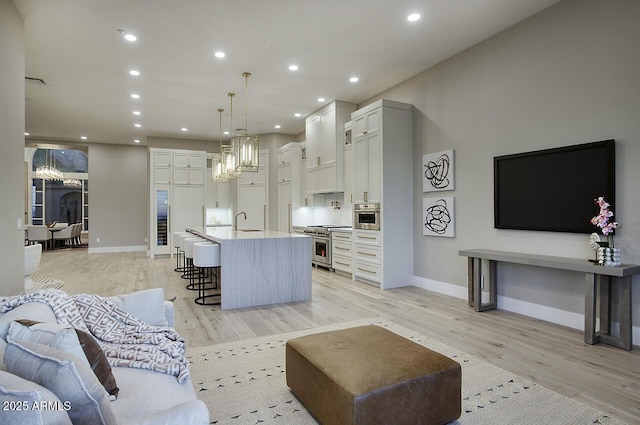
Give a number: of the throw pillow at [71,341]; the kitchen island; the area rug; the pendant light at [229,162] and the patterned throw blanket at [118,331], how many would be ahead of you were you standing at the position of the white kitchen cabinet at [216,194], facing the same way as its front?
5

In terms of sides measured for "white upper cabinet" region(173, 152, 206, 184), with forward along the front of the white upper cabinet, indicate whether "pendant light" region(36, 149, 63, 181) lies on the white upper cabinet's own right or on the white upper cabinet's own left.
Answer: on the white upper cabinet's own right

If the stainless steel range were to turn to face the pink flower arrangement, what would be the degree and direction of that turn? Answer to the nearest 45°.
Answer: approximately 90° to its left

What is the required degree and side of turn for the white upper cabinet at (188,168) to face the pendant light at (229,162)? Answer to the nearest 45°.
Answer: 0° — it already faces it

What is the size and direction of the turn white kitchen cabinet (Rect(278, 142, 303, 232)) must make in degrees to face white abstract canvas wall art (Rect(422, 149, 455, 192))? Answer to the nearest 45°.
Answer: approximately 90° to its left

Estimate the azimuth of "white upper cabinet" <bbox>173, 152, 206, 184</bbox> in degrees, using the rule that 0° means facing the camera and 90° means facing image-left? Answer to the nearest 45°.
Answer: approximately 0°

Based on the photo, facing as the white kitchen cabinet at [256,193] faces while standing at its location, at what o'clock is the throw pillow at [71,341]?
The throw pillow is roughly at 12 o'clock from the white kitchen cabinet.

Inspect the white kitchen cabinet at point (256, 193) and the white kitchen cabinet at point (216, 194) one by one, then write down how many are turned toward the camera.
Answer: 2

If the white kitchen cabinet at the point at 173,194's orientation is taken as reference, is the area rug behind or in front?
in front

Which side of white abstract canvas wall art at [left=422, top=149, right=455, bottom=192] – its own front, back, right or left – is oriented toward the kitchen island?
front

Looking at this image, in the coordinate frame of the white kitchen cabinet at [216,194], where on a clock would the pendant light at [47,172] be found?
The pendant light is roughly at 4 o'clock from the white kitchen cabinet.

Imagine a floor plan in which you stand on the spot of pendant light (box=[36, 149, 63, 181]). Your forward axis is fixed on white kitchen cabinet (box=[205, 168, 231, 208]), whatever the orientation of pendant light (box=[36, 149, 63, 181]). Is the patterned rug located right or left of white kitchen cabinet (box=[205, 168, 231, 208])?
right

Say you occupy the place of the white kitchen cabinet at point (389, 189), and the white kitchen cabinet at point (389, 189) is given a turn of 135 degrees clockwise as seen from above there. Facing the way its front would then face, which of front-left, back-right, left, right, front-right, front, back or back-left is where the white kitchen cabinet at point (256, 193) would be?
front-left
